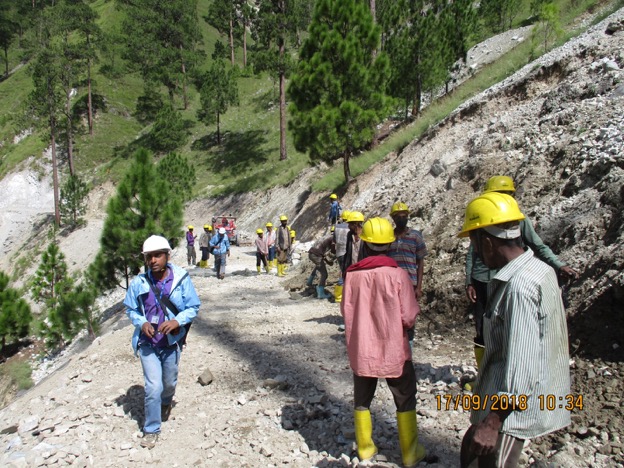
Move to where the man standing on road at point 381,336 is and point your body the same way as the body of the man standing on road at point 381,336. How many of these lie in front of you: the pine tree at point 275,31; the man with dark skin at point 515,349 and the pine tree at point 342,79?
2

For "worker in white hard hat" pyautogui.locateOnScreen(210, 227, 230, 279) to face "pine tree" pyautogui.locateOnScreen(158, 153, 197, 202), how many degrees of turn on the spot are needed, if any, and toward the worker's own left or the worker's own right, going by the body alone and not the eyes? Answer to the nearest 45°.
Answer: approximately 180°

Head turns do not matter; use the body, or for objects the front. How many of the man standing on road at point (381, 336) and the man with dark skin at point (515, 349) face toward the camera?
0

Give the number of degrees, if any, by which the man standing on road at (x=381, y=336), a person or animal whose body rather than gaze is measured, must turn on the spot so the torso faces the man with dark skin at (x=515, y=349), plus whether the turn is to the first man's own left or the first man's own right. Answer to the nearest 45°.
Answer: approximately 135° to the first man's own right

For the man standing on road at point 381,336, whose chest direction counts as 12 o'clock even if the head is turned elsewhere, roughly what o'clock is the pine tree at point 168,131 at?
The pine tree is roughly at 11 o'clock from the man standing on road.

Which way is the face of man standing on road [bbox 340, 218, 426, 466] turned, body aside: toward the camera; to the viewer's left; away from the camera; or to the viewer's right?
away from the camera

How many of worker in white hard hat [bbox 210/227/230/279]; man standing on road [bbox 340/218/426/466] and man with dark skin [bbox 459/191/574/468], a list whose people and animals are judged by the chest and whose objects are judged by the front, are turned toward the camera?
1

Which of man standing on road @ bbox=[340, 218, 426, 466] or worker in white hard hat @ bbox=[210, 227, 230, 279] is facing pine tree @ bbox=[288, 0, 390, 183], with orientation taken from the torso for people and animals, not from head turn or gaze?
the man standing on road

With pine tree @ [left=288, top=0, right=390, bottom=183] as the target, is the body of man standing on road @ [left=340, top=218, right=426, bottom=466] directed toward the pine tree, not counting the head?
yes

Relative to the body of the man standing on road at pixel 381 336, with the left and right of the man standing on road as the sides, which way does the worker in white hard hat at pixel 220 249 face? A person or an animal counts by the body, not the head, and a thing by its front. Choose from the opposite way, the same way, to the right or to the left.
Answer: the opposite way

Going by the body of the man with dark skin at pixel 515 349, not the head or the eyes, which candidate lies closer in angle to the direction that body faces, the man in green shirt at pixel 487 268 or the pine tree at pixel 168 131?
the pine tree

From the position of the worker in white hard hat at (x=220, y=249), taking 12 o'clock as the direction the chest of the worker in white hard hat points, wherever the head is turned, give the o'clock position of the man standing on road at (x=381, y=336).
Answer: The man standing on road is roughly at 12 o'clock from the worker in white hard hat.

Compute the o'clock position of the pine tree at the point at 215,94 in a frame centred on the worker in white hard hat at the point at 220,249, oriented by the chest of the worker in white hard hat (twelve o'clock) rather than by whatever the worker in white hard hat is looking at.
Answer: The pine tree is roughly at 6 o'clock from the worker in white hard hat.

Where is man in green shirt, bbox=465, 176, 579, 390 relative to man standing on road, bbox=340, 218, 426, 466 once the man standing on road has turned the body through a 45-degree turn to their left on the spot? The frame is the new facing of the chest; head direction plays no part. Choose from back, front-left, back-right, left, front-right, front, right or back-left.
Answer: right

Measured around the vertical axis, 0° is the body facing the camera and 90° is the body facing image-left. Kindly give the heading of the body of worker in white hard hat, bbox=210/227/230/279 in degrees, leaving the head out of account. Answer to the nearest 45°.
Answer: approximately 0°

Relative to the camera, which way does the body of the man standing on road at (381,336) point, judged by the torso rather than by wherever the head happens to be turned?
away from the camera
